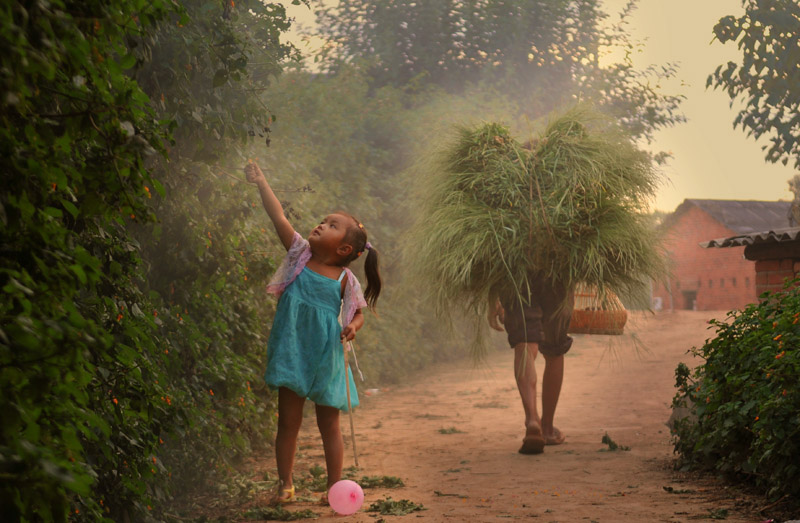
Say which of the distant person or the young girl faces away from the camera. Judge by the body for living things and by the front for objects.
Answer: the distant person

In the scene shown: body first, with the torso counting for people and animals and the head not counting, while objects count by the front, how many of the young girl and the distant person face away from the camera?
1

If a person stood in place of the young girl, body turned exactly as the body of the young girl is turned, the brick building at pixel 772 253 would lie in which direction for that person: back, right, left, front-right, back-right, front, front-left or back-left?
back

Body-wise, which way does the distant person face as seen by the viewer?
away from the camera

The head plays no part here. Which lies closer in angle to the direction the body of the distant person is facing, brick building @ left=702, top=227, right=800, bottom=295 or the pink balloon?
the brick building

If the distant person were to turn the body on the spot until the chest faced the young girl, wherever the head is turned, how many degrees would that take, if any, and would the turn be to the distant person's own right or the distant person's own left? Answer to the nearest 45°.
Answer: approximately 135° to the distant person's own left

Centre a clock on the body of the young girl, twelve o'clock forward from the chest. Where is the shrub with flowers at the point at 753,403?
The shrub with flowers is roughly at 8 o'clock from the young girl.

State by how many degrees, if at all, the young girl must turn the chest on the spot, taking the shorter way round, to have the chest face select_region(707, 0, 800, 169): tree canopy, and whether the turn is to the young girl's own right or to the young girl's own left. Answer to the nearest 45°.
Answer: approximately 180°
